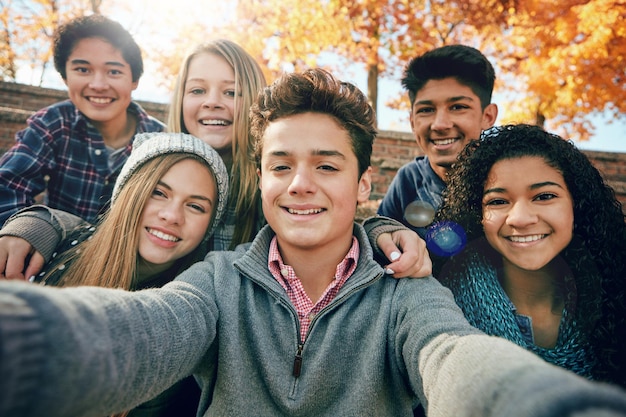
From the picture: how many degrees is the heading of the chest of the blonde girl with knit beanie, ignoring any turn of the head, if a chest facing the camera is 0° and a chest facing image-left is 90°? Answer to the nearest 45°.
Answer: approximately 0°

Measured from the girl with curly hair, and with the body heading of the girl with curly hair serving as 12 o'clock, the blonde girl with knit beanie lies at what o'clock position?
The blonde girl with knit beanie is roughly at 2 o'clock from the girl with curly hair.

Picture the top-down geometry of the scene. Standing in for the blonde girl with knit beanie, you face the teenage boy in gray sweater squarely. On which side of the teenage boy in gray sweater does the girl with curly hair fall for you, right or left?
left

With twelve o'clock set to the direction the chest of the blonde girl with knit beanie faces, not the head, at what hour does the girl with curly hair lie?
The girl with curly hair is roughly at 10 o'clock from the blonde girl with knit beanie.

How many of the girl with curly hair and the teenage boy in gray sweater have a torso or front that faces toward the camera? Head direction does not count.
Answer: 2

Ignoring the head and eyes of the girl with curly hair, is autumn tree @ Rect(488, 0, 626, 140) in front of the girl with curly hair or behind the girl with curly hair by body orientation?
behind

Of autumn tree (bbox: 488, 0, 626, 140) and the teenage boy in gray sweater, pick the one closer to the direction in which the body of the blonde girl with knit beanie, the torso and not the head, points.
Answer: the teenage boy in gray sweater

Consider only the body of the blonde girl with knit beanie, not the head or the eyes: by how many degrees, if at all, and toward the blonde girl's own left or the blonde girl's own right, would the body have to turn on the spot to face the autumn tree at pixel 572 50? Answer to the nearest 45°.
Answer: approximately 135° to the blonde girl's own left

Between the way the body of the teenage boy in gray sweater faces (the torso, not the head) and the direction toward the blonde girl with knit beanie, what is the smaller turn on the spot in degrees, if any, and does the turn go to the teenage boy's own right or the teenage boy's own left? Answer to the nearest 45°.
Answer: approximately 135° to the teenage boy's own right

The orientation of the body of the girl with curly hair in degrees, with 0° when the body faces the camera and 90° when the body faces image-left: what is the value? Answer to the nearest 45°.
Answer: approximately 0°
